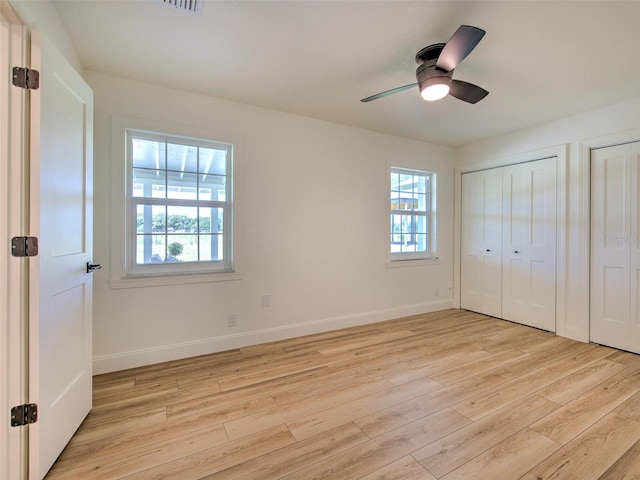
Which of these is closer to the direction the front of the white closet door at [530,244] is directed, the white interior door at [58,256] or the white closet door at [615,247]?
the white interior door

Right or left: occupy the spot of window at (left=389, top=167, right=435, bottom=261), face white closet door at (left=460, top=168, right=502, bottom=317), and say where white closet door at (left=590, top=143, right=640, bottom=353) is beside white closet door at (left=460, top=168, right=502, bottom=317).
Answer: right

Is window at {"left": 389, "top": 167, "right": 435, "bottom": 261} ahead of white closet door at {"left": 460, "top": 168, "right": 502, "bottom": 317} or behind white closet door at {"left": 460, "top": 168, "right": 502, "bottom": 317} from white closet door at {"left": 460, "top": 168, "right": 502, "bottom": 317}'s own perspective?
ahead

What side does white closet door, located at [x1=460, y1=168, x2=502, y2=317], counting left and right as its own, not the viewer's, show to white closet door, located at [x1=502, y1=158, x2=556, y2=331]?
left

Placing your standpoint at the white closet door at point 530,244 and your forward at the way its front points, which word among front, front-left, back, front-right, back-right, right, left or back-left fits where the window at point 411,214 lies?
front-right

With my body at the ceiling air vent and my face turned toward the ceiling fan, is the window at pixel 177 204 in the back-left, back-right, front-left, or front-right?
back-left

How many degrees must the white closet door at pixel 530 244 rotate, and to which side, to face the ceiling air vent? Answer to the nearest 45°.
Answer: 0° — it already faces it

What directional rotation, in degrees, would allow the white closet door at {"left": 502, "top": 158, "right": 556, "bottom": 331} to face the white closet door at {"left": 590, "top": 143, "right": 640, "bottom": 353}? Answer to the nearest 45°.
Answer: approximately 90° to its left

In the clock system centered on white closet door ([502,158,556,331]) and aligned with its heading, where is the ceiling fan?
The ceiling fan is roughly at 11 o'clock from the white closet door.

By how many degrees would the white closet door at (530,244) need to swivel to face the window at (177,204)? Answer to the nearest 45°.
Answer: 0° — it already faces it

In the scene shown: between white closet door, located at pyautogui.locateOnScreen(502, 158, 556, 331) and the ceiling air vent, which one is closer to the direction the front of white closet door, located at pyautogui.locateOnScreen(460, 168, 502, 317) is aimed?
the ceiling air vent

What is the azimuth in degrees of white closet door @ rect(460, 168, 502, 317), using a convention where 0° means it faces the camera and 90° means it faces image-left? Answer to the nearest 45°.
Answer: approximately 45°

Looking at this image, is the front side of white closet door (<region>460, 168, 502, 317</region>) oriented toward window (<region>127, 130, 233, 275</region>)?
yes

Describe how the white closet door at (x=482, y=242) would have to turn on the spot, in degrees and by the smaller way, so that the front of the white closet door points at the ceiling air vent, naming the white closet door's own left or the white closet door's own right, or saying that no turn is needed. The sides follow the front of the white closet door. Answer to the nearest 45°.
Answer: approximately 45° to the white closet door's own left

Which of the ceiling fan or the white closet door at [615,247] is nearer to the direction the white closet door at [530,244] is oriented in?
the ceiling fan

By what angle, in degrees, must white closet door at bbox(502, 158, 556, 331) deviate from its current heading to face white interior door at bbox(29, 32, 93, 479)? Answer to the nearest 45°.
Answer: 0° — it already faces it
